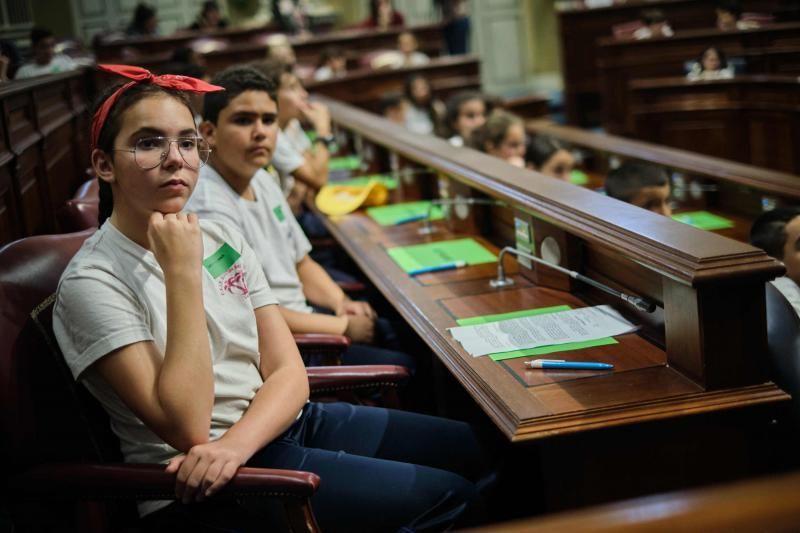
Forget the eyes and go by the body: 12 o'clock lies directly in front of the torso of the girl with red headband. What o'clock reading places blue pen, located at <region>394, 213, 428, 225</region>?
The blue pen is roughly at 8 o'clock from the girl with red headband.

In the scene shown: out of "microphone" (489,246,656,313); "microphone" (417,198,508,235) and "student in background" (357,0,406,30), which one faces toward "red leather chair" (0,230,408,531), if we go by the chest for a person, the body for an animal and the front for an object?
the student in background

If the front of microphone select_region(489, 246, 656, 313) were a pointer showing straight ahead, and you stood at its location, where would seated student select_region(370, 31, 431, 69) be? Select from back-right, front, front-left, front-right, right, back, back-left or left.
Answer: back-left

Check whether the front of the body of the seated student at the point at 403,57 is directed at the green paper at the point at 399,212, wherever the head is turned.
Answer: yes
